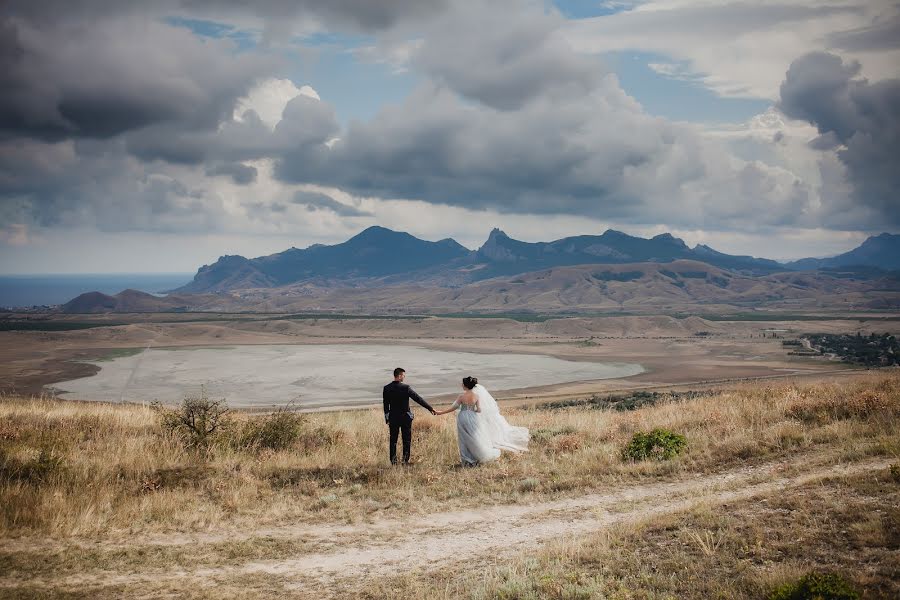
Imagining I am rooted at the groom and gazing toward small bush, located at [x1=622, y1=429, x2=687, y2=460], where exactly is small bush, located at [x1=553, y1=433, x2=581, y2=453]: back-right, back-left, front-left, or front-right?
front-left

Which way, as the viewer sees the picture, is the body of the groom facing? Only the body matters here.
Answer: away from the camera

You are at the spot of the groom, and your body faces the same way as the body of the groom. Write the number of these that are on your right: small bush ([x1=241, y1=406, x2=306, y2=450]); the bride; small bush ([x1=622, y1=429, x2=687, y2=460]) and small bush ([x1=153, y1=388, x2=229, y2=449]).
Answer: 2

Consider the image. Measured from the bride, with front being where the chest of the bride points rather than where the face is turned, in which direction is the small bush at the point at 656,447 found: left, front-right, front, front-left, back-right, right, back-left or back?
back-right

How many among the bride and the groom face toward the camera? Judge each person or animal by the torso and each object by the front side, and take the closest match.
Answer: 0

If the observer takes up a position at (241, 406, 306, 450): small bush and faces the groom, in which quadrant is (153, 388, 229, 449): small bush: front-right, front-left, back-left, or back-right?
back-right

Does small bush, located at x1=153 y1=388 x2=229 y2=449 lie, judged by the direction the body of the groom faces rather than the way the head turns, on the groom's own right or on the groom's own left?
on the groom's own left

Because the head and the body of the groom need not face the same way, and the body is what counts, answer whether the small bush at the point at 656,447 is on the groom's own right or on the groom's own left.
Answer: on the groom's own right

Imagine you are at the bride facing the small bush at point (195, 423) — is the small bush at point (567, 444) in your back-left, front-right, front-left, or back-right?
back-right

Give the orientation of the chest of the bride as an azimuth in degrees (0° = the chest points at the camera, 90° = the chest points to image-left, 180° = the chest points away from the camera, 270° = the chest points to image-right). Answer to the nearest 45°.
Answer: approximately 135°

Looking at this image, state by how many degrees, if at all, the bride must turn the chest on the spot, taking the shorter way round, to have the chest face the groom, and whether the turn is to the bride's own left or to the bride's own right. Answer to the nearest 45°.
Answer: approximately 45° to the bride's own left

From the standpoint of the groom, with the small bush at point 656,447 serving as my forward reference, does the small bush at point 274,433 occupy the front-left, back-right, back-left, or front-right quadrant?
back-left
